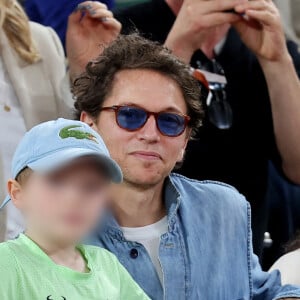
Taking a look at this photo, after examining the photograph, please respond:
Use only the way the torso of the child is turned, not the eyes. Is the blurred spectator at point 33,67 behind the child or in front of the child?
behind

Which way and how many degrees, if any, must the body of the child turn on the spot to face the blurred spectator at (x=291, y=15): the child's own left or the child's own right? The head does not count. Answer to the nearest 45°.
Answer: approximately 90° to the child's own left

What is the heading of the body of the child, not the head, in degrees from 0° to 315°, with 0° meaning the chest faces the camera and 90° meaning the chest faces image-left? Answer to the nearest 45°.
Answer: approximately 315°

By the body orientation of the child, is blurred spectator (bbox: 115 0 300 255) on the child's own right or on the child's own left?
on the child's own left

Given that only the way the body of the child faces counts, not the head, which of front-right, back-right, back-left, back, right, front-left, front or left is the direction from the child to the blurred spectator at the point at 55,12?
back-left

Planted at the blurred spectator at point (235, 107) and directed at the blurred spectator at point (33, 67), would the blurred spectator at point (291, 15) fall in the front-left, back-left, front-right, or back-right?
back-right

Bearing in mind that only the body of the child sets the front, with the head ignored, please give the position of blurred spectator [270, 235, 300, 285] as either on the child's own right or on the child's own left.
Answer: on the child's own left
